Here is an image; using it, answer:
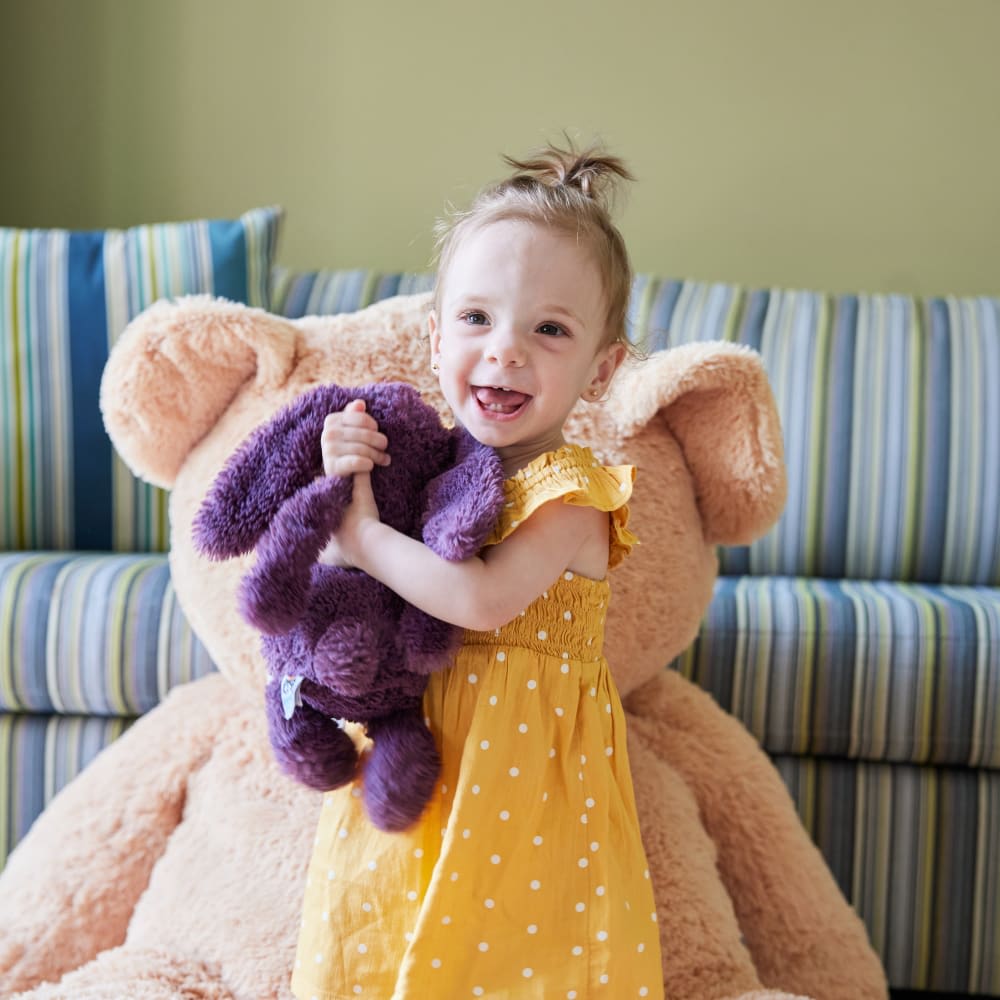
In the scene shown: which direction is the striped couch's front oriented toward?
toward the camera

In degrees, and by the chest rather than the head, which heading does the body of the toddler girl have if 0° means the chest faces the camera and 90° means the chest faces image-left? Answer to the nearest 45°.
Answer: approximately 45°

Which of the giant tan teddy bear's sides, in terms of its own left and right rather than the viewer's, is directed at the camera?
front
